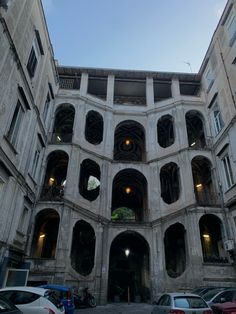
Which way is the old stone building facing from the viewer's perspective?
toward the camera

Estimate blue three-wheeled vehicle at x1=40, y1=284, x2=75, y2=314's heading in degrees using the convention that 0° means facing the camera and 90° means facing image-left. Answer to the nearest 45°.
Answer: approximately 135°

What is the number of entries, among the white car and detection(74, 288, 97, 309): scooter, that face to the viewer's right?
1

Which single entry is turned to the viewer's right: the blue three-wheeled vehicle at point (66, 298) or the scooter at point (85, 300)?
the scooter

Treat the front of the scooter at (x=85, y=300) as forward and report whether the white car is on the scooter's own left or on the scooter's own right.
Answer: on the scooter's own right

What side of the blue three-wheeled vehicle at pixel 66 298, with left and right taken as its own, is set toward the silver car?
back

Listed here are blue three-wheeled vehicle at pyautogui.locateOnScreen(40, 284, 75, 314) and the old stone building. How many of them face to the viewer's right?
0

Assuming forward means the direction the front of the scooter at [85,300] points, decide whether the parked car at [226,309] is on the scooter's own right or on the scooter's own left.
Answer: on the scooter's own right

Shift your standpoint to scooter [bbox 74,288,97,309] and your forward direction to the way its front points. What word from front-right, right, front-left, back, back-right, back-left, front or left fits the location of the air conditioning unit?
front

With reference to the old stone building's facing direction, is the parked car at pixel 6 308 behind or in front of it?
in front

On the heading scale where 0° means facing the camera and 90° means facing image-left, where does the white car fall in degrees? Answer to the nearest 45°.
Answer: approximately 135°
